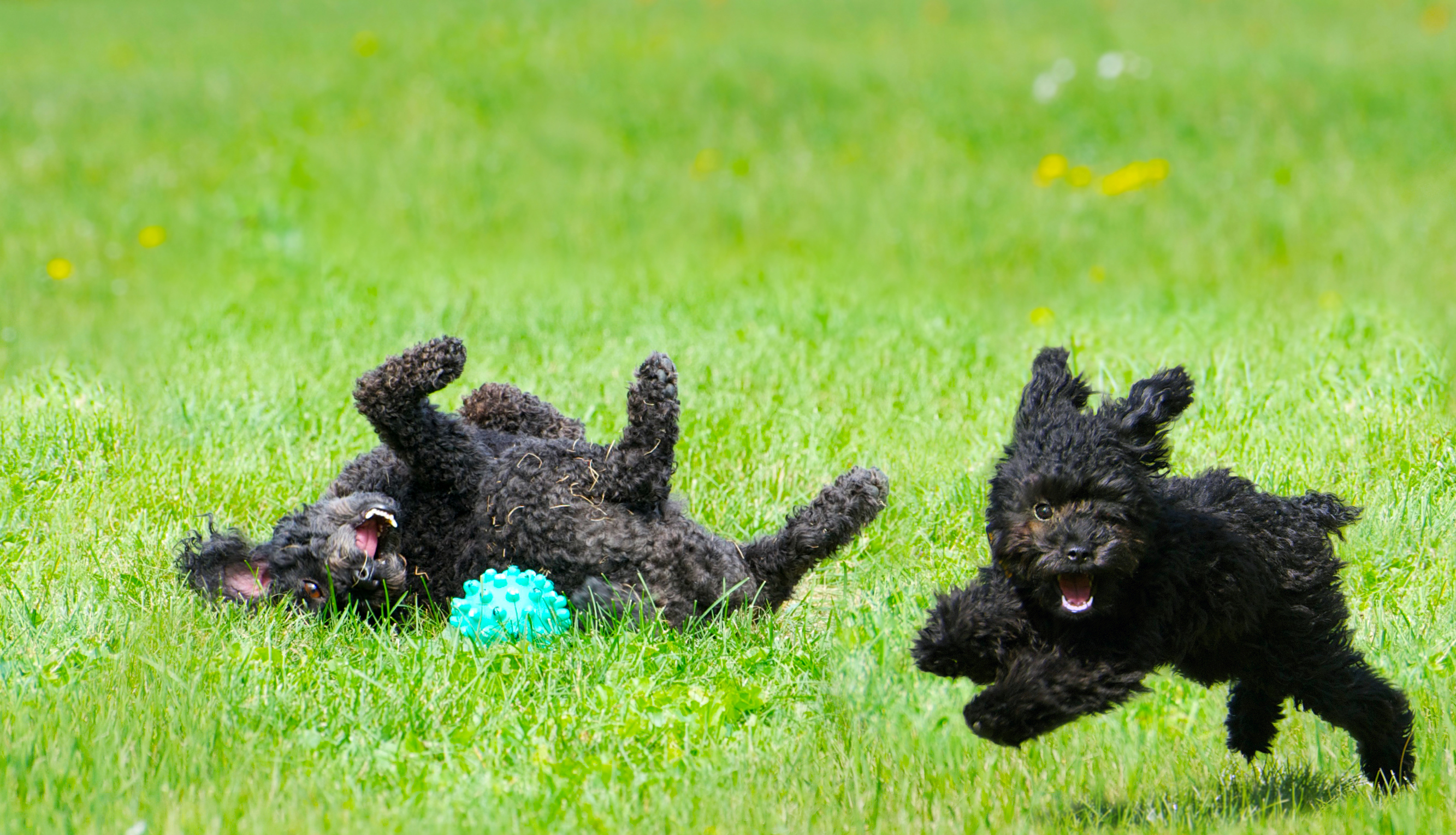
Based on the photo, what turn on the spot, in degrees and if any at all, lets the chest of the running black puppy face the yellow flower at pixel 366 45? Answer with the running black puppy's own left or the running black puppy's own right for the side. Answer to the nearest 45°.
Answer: approximately 90° to the running black puppy's own right

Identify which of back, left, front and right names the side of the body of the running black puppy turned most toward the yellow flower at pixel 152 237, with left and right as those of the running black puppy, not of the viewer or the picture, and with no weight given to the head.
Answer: right

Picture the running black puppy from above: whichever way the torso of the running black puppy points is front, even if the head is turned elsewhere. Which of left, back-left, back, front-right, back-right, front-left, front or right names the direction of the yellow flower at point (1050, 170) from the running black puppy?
back-right

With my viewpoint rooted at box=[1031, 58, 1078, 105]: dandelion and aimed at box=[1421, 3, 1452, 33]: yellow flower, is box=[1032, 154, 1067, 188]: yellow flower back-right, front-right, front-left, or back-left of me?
back-right

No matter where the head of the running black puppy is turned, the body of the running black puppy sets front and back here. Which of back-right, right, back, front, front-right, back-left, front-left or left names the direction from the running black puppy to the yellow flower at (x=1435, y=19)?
back-right

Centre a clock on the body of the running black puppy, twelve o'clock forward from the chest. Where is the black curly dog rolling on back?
The black curly dog rolling on back is roughly at 2 o'clock from the running black puppy.

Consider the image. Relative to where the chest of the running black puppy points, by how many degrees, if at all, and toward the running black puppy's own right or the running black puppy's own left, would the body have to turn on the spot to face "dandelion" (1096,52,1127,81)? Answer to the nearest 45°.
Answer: approximately 135° to the running black puppy's own right

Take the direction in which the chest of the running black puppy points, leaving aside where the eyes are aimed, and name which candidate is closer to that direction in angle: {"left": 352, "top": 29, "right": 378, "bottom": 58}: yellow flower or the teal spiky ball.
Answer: the teal spiky ball

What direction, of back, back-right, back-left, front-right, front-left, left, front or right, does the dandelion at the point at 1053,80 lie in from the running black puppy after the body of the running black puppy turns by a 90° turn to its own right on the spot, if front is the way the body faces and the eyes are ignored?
front-right

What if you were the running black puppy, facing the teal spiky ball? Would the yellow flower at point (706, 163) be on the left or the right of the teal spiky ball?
right

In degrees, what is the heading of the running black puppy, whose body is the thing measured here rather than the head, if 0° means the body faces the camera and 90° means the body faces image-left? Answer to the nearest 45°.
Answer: approximately 45°
